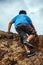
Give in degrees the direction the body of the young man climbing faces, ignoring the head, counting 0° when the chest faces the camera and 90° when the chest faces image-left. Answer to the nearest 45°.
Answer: approximately 180°
